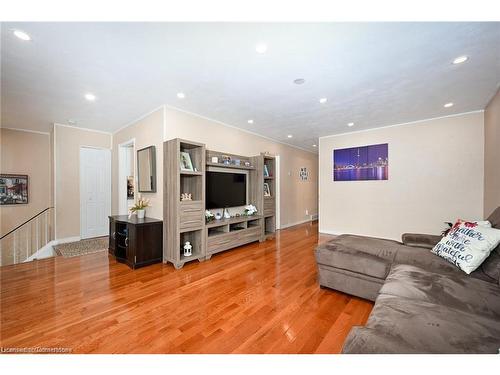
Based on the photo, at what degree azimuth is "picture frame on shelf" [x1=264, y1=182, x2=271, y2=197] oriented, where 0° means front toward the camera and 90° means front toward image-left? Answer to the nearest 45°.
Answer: approximately 315°

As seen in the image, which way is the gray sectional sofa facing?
to the viewer's left

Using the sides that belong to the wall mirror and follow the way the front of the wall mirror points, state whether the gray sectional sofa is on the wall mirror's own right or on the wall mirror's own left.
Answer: on the wall mirror's own left

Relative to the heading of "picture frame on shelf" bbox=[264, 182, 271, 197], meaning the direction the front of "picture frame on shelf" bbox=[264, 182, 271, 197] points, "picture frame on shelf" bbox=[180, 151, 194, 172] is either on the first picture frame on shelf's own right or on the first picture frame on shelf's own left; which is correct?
on the first picture frame on shelf's own right

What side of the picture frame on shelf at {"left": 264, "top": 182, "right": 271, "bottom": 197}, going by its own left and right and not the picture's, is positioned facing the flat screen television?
right

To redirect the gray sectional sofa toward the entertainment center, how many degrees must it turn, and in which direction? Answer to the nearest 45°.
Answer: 0° — it already faces it

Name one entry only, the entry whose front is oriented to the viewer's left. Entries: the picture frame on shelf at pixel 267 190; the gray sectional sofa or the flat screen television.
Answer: the gray sectional sofa

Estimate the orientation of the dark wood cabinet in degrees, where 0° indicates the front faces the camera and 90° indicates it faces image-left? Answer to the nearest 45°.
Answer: approximately 45°

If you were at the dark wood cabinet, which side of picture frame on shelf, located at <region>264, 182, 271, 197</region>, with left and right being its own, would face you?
right

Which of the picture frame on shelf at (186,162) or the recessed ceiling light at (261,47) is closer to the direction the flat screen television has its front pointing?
the recessed ceiling light

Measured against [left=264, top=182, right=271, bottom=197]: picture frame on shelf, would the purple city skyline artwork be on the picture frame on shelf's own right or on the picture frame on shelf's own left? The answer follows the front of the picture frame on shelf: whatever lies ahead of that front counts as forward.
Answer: on the picture frame on shelf's own left

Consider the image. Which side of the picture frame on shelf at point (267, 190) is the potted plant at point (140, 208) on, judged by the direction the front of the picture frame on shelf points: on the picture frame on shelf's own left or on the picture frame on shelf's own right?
on the picture frame on shelf's own right

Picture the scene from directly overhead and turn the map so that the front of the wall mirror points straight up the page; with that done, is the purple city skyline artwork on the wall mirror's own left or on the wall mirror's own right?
on the wall mirror's own left

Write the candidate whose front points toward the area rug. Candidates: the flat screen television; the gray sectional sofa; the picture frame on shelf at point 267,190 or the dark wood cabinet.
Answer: the gray sectional sofa

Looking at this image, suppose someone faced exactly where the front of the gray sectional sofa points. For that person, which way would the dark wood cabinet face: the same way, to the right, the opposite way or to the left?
to the left
